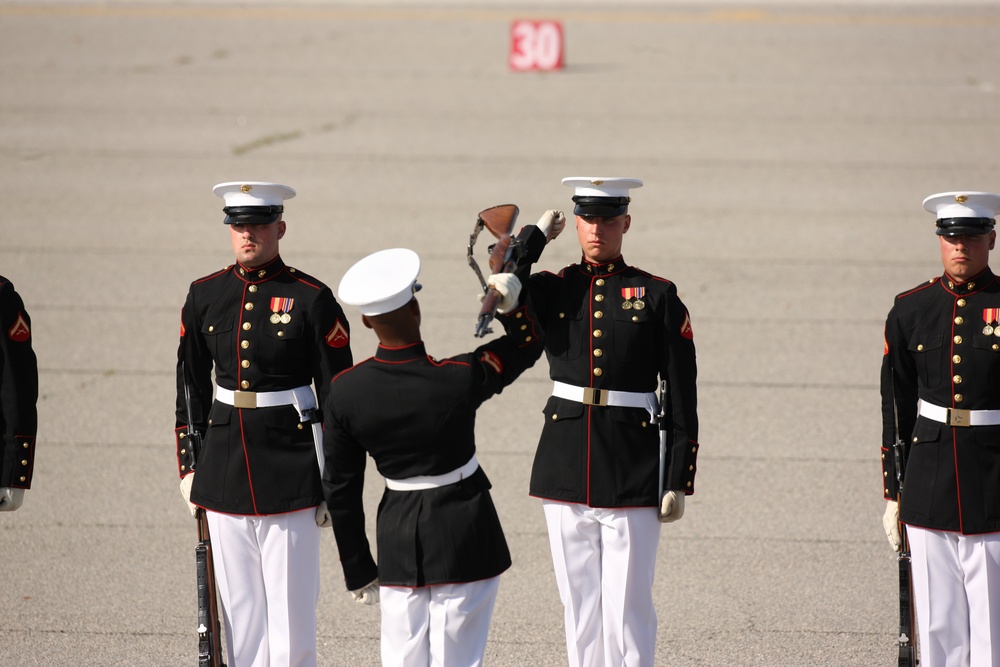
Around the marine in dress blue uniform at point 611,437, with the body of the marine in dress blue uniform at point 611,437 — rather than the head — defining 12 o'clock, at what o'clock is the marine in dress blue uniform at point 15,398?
the marine in dress blue uniform at point 15,398 is roughly at 3 o'clock from the marine in dress blue uniform at point 611,437.

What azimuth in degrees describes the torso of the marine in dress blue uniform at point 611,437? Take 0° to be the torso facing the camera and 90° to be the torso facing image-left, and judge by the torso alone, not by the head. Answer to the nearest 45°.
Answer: approximately 0°

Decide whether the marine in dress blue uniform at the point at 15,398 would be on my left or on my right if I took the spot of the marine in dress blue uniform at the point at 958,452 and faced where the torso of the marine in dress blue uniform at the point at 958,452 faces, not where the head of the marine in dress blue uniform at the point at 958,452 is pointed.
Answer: on my right

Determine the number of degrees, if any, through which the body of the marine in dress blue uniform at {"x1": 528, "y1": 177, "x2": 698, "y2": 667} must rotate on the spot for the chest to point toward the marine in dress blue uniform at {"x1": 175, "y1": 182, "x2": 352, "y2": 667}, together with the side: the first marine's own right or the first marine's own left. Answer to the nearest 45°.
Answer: approximately 90° to the first marine's own right

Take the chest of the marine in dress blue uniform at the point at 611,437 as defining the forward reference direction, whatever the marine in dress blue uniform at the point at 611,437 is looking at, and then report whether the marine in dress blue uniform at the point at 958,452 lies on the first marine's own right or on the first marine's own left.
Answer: on the first marine's own left

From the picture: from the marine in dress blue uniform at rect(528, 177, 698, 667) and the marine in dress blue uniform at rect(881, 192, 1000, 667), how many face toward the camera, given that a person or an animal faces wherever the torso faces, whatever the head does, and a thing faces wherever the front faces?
2

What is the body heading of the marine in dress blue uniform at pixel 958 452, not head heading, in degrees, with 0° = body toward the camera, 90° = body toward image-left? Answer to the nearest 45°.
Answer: approximately 0°

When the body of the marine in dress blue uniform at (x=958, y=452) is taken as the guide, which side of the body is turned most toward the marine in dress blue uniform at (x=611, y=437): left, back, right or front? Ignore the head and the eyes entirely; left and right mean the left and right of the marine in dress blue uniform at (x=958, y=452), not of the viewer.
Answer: right
